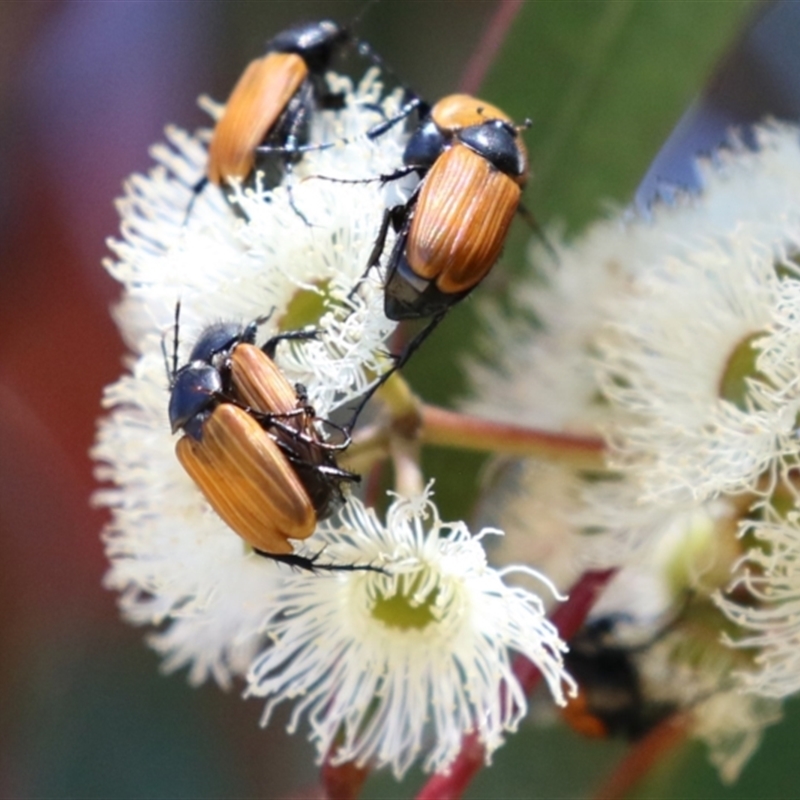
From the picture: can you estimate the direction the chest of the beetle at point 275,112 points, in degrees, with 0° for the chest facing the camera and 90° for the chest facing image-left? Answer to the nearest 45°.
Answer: approximately 270°
